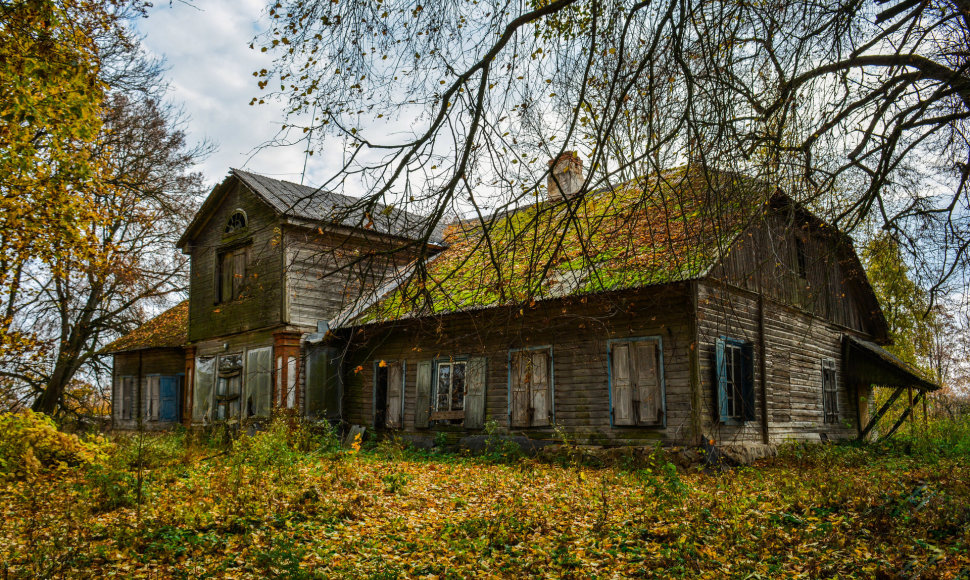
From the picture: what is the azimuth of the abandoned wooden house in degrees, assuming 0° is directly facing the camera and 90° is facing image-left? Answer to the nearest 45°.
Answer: approximately 45°
